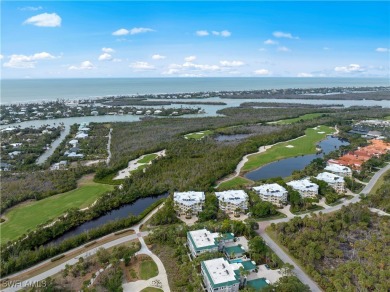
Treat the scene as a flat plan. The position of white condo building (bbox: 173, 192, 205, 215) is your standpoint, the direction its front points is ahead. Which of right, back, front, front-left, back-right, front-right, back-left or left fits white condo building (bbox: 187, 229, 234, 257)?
front

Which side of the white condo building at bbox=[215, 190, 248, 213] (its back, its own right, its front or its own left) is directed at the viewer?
front

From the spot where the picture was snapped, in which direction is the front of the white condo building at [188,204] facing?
facing the viewer

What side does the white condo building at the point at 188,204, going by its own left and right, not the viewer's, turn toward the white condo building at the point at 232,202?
left

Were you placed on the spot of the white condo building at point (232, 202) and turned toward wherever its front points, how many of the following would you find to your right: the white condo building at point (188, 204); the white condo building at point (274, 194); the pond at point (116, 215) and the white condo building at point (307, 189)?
2

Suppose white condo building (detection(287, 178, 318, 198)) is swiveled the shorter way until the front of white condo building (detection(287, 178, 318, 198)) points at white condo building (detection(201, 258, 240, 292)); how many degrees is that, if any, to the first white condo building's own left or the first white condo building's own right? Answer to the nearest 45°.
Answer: approximately 45° to the first white condo building's own right

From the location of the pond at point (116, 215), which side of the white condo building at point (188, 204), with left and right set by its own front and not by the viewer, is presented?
right

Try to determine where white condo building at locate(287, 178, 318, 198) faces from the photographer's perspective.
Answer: facing the viewer and to the right of the viewer

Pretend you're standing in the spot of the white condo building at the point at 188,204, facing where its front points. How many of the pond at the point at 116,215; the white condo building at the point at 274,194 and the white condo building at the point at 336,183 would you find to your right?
1

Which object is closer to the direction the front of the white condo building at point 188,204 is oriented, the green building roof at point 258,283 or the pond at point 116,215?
the green building roof

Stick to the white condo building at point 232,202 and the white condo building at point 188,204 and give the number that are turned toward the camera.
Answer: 2

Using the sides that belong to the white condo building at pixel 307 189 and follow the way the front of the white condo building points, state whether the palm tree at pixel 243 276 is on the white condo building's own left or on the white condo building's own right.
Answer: on the white condo building's own right

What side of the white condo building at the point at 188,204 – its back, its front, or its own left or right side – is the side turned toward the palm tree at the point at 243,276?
front

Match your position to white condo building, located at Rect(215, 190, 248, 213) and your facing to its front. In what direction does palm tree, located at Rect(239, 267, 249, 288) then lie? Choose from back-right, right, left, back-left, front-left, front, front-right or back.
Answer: front
